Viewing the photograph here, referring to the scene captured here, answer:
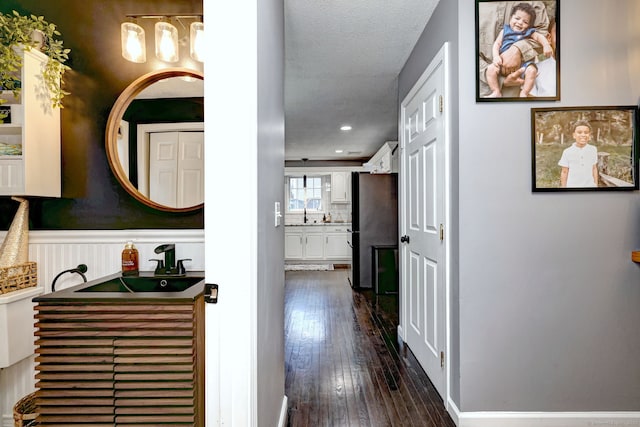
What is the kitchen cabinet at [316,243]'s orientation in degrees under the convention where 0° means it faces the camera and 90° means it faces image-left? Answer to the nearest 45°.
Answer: approximately 0°

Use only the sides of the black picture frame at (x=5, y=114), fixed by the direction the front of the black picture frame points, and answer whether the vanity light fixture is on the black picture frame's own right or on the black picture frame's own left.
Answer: on the black picture frame's own left

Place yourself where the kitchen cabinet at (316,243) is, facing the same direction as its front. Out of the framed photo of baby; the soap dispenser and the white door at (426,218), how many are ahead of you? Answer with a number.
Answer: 3

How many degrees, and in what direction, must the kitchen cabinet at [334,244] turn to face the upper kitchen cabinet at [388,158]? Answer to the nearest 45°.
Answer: approximately 45° to its left

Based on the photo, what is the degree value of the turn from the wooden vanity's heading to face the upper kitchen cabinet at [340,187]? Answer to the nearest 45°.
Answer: approximately 135° to its left

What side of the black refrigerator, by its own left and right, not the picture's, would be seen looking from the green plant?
left

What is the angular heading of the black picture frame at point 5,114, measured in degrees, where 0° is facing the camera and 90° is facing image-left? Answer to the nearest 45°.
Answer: approximately 0°

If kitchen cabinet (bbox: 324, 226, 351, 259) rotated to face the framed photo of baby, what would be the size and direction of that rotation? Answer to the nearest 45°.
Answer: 0° — it already faces it

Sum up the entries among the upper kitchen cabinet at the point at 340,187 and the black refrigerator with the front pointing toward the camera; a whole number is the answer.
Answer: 1

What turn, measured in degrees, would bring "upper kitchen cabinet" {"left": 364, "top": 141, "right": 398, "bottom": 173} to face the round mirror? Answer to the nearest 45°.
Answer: approximately 90° to its left
